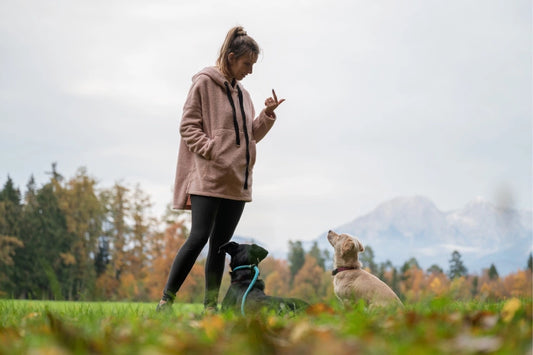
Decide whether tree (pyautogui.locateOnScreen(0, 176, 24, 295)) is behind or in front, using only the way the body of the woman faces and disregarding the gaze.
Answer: behind

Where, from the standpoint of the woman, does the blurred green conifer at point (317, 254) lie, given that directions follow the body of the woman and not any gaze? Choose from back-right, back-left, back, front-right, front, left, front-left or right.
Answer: back-left

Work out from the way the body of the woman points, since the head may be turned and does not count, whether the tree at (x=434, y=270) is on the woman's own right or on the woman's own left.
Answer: on the woman's own left

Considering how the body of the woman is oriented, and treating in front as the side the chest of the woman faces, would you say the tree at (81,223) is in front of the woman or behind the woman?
behind

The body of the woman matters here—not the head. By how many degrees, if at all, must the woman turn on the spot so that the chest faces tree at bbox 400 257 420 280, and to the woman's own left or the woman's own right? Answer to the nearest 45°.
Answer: approximately 135° to the woman's own left

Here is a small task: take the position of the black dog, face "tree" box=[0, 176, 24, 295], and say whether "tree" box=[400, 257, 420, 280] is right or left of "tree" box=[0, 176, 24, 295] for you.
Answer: right

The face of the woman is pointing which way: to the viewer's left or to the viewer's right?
to the viewer's right

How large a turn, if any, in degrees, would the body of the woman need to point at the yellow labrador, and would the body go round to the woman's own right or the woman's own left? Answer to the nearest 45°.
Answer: approximately 45° to the woman's own left

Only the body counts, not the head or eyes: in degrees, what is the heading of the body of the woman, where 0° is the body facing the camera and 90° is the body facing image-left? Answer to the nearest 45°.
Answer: approximately 315°
